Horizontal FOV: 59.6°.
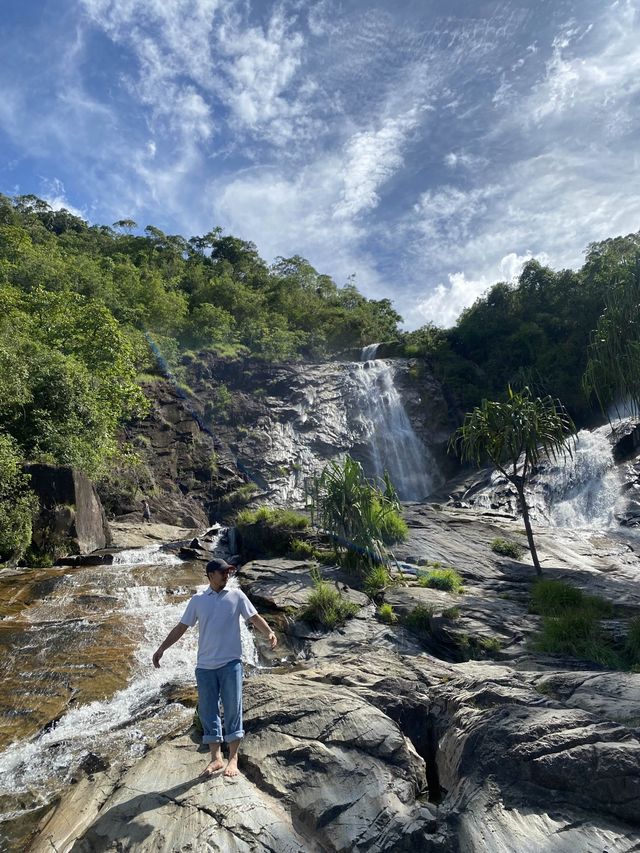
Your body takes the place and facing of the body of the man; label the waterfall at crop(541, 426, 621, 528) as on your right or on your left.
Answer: on your left

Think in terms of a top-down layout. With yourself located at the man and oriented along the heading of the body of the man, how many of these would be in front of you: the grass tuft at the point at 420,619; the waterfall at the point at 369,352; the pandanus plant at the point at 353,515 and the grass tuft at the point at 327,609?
0

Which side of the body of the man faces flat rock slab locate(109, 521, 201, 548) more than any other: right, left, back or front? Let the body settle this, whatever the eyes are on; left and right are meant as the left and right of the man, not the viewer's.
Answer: back

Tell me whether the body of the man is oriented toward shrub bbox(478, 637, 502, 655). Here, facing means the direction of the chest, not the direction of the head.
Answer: no

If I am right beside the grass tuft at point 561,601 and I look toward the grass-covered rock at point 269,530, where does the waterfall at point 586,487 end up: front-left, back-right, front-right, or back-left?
front-right

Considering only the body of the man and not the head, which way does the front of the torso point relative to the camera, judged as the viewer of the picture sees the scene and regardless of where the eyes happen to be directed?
toward the camera

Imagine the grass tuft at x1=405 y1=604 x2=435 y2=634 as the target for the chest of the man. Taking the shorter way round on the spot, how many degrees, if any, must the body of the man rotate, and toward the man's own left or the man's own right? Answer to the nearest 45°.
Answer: approximately 135° to the man's own left

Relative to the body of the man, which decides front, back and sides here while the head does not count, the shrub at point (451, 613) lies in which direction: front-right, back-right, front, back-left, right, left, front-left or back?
back-left

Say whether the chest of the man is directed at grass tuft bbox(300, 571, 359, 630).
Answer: no

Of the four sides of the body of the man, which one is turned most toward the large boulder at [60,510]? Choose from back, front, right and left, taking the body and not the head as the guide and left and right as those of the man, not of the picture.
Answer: back

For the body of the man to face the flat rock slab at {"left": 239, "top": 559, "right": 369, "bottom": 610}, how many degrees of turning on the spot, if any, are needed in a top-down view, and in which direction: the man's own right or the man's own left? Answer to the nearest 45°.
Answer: approximately 180°

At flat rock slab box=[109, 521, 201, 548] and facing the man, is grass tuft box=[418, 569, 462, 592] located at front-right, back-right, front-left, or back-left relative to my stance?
front-left

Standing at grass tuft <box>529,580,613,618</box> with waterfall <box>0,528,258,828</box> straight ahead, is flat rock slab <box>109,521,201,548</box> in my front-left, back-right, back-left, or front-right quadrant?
front-right

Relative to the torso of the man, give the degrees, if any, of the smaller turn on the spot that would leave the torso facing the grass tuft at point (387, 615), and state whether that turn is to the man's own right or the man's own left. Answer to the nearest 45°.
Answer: approximately 135° to the man's own left

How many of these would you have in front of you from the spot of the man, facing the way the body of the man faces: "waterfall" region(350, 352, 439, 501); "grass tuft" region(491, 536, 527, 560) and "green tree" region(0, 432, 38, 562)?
0

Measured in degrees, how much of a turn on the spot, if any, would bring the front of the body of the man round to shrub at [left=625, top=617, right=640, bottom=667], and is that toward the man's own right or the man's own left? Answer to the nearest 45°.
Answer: approximately 90° to the man's own left

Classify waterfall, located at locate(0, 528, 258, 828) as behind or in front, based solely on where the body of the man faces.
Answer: behind

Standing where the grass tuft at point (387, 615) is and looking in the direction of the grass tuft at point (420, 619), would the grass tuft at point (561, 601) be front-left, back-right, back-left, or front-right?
front-left

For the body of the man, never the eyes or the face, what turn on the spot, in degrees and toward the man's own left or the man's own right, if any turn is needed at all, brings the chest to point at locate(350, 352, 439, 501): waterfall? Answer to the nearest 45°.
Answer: approximately 135° to the man's own left
